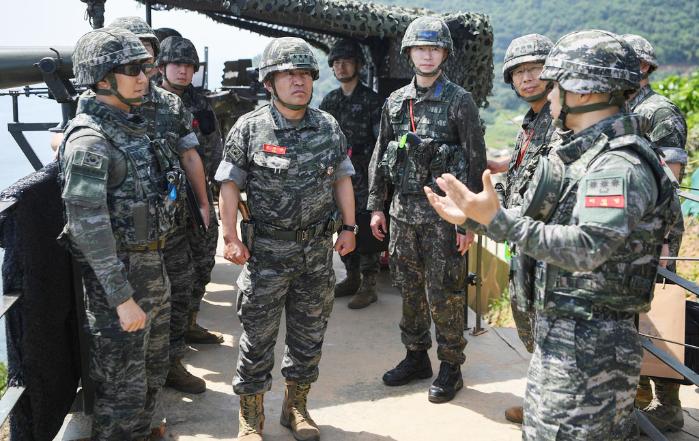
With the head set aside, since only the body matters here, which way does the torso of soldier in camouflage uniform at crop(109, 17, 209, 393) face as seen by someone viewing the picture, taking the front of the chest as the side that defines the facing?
to the viewer's right

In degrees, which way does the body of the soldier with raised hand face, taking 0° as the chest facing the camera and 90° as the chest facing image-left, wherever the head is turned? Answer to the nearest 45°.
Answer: approximately 90°

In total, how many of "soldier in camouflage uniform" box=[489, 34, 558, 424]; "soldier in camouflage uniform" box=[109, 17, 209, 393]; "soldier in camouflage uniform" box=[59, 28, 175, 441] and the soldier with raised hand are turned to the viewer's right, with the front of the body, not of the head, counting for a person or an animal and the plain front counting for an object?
2

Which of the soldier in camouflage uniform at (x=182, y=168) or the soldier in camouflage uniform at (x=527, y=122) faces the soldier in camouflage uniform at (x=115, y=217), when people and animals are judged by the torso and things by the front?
the soldier in camouflage uniform at (x=527, y=122)

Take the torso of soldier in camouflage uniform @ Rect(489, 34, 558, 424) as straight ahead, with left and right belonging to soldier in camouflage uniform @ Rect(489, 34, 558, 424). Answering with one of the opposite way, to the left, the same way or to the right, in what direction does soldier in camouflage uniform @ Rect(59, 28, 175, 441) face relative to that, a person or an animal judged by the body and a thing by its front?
the opposite way

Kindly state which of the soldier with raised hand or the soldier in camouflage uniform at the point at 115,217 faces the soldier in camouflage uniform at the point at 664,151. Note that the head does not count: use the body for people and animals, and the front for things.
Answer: the soldier in camouflage uniform at the point at 115,217

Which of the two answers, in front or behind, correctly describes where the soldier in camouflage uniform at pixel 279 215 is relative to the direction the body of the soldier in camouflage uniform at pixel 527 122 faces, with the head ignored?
in front

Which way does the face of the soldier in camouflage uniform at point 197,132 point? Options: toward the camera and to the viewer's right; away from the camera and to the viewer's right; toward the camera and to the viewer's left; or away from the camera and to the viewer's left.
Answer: toward the camera and to the viewer's right

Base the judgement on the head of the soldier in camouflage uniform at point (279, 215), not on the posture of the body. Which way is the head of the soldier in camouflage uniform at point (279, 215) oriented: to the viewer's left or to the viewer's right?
to the viewer's right

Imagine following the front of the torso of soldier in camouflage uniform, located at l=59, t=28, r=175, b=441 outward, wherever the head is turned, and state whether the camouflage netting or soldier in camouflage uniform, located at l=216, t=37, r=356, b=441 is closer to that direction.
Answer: the soldier in camouflage uniform

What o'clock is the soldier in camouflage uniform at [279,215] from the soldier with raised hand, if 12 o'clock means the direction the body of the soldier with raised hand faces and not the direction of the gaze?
The soldier in camouflage uniform is roughly at 1 o'clock from the soldier with raised hand.

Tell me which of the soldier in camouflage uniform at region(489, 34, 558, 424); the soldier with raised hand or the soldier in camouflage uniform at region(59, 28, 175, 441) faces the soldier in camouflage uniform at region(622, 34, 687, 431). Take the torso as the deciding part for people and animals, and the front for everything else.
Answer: the soldier in camouflage uniform at region(59, 28, 175, 441)

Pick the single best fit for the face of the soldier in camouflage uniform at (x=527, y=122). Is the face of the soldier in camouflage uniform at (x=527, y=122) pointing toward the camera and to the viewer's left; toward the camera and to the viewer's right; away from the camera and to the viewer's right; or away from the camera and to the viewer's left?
toward the camera and to the viewer's left

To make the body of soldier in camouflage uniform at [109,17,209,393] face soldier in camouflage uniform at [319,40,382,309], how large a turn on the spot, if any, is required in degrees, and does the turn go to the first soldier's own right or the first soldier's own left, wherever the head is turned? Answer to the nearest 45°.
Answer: approximately 45° to the first soldier's own left

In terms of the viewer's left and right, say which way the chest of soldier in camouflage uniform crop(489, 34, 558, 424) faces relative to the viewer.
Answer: facing the viewer and to the left of the viewer

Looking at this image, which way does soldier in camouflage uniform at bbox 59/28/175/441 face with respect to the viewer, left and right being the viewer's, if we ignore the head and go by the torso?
facing to the right of the viewer
